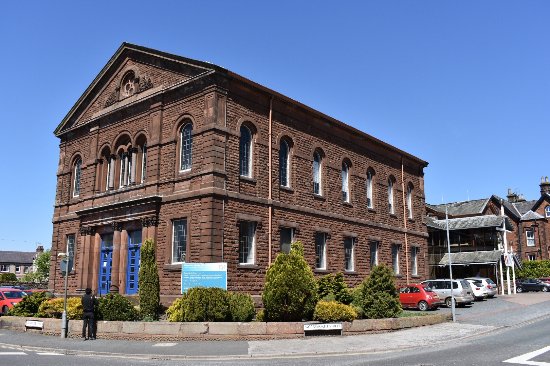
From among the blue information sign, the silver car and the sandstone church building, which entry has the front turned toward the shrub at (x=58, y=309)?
the sandstone church building

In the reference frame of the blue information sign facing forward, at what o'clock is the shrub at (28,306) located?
The shrub is roughly at 4 o'clock from the blue information sign.

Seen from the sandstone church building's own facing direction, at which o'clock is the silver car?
The silver car is roughly at 7 o'clock from the sandstone church building.
